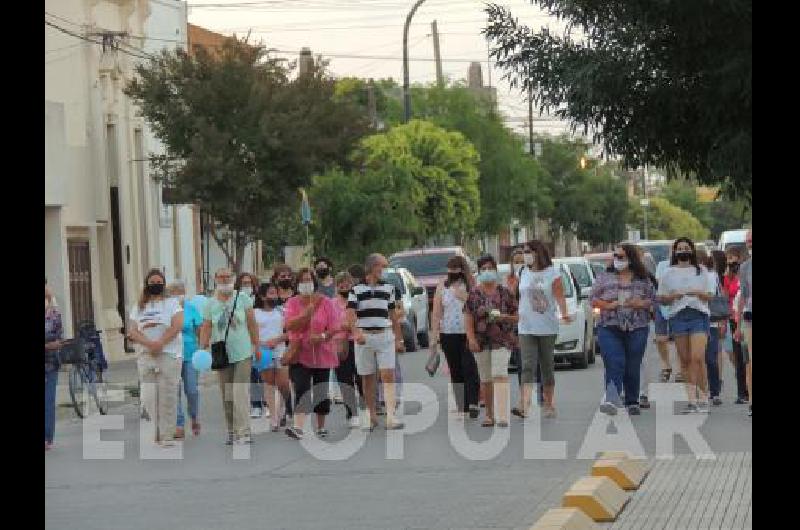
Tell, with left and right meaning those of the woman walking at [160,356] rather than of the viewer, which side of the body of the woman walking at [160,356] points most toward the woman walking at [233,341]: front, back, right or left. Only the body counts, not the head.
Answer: left

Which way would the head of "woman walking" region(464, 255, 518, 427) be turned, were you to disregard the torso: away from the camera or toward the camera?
toward the camera

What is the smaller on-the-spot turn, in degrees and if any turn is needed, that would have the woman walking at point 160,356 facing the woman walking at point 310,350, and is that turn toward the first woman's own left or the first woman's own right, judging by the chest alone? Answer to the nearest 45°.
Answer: approximately 90° to the first woman's own left

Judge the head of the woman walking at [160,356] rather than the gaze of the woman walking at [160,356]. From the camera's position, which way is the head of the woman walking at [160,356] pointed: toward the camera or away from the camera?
toward the camera

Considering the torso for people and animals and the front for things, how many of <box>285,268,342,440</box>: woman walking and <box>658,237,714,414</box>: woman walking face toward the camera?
2

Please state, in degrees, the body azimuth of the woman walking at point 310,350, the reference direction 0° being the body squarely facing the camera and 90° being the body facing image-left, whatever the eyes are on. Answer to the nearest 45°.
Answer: approximately 0°

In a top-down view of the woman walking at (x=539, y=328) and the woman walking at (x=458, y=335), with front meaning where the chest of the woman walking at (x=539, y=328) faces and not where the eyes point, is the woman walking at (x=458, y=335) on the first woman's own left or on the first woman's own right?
on the first woman's own right

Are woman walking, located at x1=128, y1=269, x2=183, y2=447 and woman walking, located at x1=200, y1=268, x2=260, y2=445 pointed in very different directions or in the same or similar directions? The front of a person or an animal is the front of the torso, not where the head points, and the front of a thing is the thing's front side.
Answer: same or similar directions

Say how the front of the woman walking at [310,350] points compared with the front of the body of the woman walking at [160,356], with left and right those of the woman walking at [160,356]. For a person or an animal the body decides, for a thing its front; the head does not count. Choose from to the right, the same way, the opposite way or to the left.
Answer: the same way

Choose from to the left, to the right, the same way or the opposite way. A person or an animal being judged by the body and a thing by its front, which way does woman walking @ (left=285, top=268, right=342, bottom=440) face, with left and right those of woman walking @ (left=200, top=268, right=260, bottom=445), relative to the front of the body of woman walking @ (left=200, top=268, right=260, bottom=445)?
the same way

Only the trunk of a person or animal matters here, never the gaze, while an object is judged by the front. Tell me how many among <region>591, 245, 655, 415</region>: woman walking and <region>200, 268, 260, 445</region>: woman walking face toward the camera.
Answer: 2

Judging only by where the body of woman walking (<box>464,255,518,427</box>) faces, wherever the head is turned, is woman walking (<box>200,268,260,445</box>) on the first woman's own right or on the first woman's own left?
on the first woman's own right

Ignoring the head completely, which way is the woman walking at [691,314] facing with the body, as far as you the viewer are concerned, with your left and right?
facing the viewer

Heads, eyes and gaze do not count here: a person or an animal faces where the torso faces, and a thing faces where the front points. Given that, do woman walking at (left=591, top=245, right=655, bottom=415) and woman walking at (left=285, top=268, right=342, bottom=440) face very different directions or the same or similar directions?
same or similar directions

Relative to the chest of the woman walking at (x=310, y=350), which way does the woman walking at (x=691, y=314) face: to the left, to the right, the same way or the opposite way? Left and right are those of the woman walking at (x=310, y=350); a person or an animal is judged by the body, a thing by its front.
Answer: the same way
